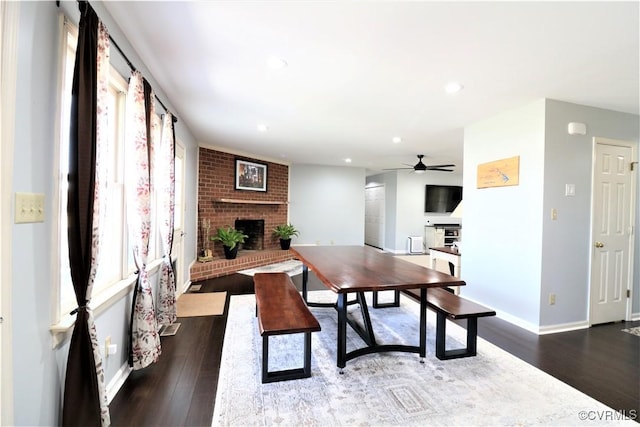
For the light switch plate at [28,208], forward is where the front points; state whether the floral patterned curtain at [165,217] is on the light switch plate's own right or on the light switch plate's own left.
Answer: on the light switch plate's own left

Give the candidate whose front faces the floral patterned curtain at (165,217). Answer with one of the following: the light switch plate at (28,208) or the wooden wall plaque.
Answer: the wooden wall plaque

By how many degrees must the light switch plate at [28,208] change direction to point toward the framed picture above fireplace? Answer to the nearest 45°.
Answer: approximately 90° to its left

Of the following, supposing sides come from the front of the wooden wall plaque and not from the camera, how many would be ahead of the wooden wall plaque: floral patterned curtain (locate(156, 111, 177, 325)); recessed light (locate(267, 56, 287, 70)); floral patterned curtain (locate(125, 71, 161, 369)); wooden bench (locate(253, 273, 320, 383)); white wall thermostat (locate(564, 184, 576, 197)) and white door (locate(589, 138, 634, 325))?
4

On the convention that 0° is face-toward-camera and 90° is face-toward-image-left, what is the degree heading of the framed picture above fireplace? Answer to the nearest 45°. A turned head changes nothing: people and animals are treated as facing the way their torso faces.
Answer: approximately 315°

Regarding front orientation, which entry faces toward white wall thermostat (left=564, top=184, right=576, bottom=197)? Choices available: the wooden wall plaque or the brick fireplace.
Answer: the brick fireplace

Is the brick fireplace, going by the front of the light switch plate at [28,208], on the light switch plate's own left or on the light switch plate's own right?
on the light switch plate's own left

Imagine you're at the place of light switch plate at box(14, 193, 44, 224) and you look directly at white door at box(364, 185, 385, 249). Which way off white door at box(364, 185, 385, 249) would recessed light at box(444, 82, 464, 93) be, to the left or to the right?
right
